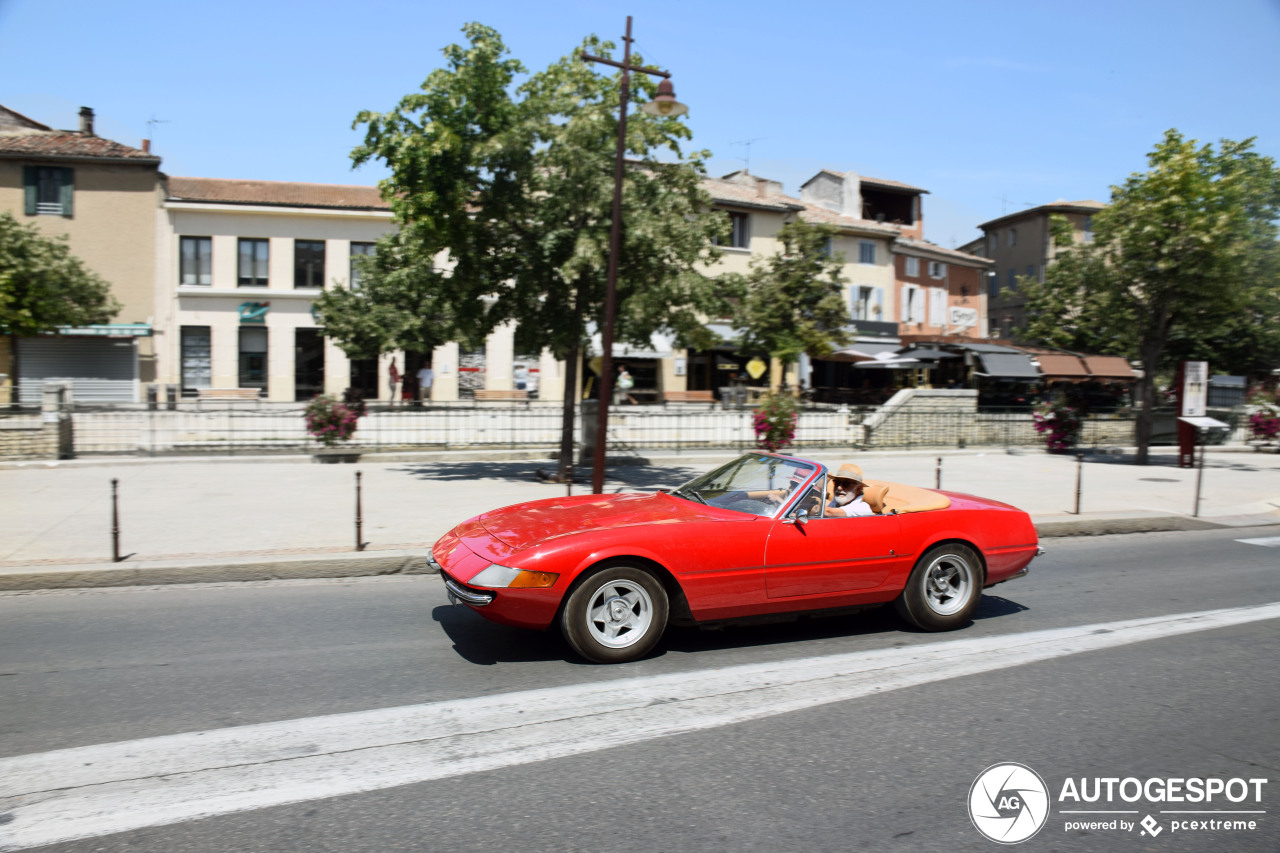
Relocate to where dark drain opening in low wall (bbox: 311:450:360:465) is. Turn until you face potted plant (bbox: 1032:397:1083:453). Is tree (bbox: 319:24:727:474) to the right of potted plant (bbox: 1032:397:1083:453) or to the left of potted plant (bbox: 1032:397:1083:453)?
right

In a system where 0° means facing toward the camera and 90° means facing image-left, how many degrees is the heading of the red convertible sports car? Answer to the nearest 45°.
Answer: approximately 45°

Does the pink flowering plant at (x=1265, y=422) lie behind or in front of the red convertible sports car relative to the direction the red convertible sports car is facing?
behind

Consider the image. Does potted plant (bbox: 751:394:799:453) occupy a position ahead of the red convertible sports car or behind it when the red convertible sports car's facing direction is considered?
behind

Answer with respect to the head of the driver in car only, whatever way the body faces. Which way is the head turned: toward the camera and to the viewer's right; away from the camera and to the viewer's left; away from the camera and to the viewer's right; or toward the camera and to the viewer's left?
toward the camera and to the viewer's left

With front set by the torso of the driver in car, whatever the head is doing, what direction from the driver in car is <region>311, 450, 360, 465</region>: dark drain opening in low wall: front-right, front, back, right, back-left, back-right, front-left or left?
right

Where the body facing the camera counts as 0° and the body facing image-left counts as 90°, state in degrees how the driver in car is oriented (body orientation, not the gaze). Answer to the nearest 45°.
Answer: approximately 45°

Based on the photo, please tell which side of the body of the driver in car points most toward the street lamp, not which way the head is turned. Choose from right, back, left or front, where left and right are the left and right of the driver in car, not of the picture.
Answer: right
